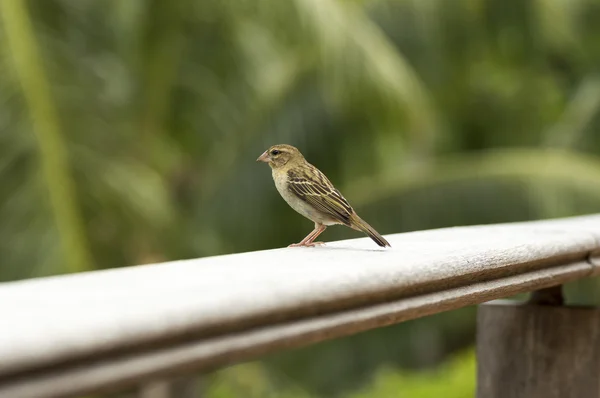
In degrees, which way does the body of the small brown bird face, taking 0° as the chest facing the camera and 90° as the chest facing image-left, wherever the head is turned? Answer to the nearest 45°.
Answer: approximately 90°
